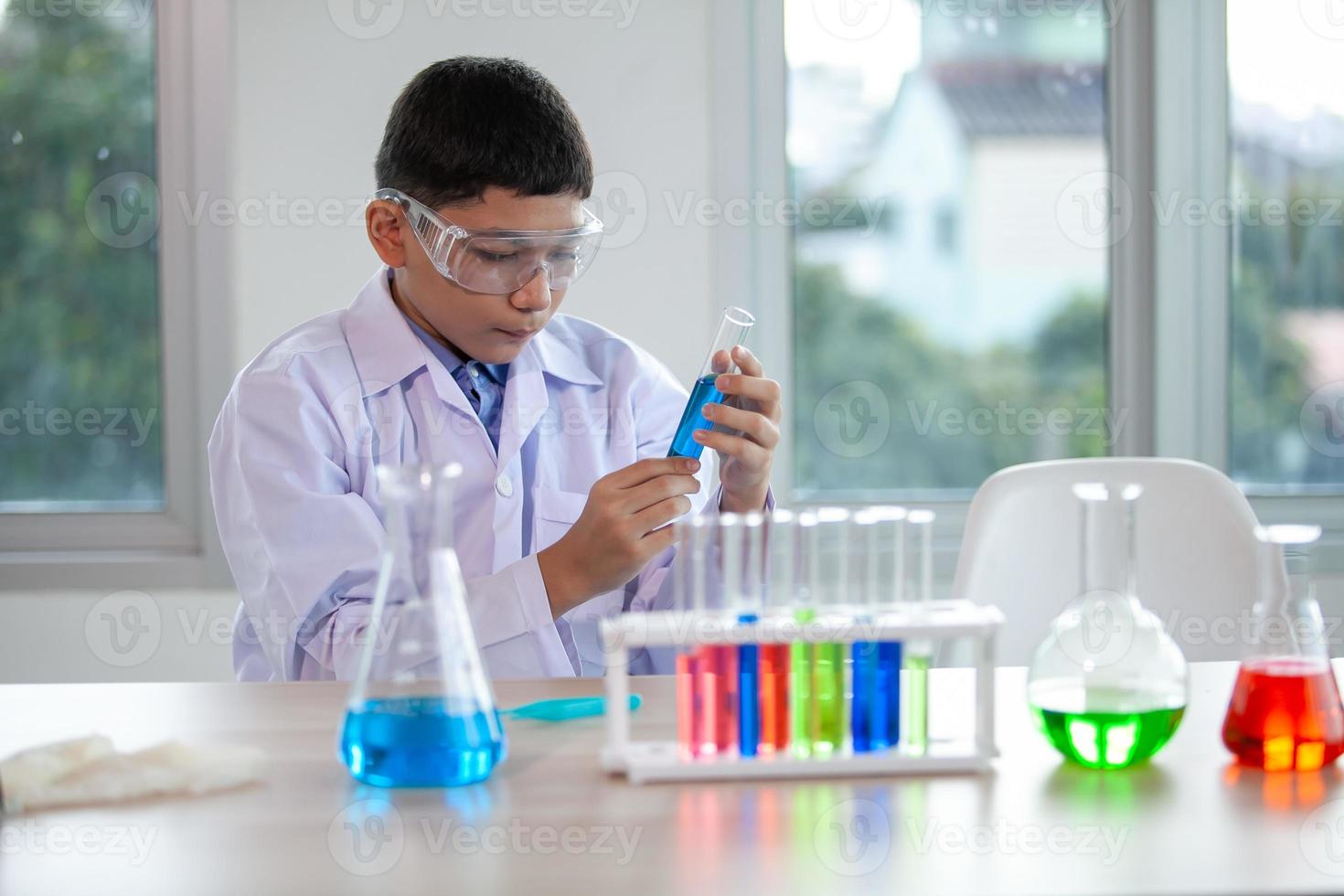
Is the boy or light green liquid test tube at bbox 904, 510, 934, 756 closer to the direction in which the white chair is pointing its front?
the light green liquid test tube

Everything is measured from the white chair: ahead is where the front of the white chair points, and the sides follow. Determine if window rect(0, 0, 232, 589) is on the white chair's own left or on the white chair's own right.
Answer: on the white chair's own right

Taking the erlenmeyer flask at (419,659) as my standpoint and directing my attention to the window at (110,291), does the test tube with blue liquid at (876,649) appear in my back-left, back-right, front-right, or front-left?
back-right

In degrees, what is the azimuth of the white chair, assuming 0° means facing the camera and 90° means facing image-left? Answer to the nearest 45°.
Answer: approximately 0°

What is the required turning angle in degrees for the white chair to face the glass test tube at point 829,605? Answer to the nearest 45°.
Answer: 0° — it already faces it

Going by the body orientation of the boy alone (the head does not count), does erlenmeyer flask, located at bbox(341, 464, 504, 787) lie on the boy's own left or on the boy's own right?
on the boy's own right
